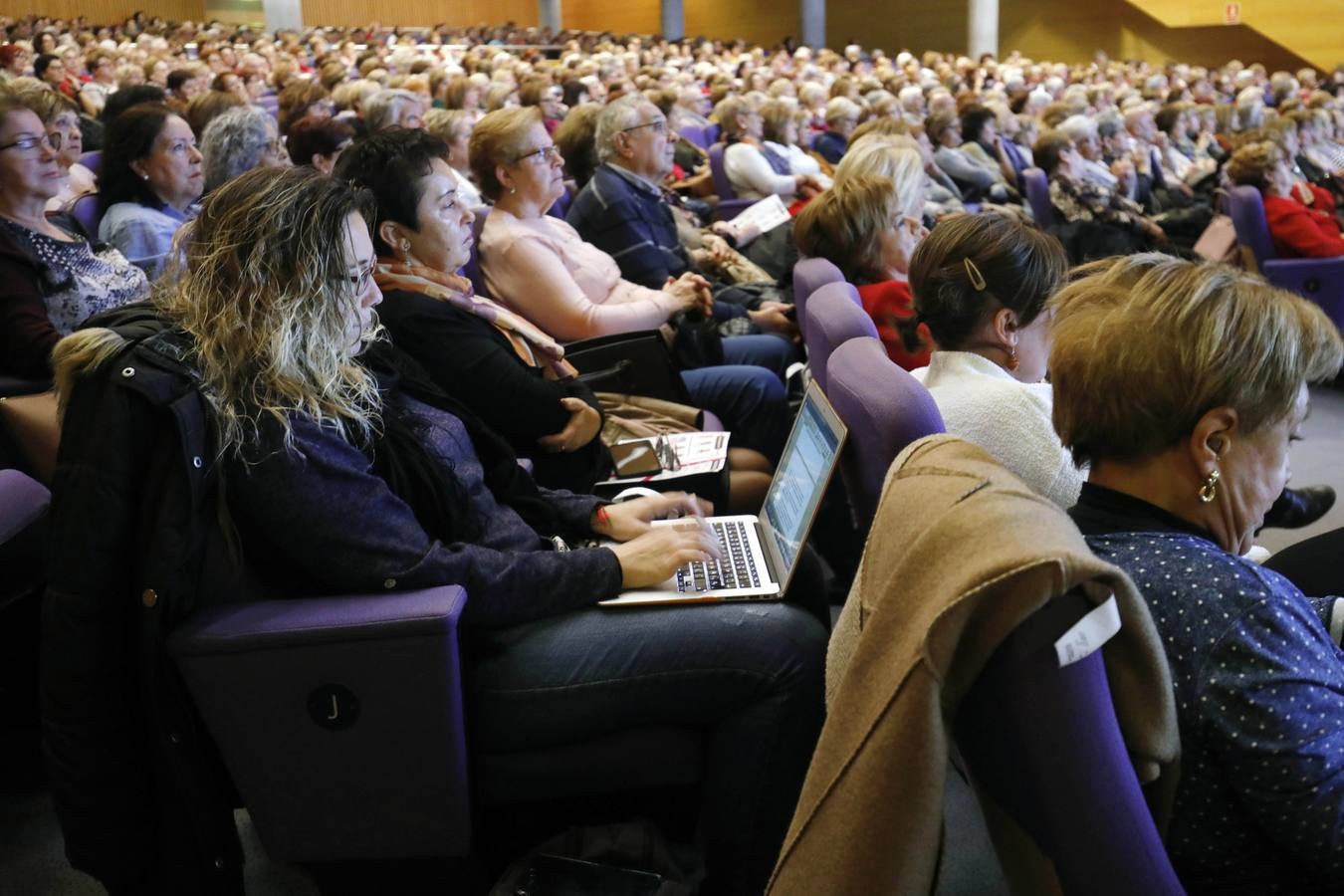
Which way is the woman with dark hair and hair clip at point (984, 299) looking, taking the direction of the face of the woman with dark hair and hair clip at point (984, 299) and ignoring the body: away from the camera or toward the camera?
away from the camera

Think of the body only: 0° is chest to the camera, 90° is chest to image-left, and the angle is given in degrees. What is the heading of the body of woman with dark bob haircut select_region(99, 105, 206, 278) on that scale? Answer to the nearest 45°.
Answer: approximately 270°

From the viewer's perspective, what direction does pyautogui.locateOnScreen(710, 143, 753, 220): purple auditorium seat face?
to the viewer's right

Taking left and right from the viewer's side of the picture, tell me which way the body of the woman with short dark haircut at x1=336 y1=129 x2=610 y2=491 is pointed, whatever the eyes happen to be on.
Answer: facing to the right of the viewer

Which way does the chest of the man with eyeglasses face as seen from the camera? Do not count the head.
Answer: to the viewer's right

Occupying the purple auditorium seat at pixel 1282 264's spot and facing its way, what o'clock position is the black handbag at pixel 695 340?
The black handbag is roughly at 4 o'clock from the purple auditorium seat.
